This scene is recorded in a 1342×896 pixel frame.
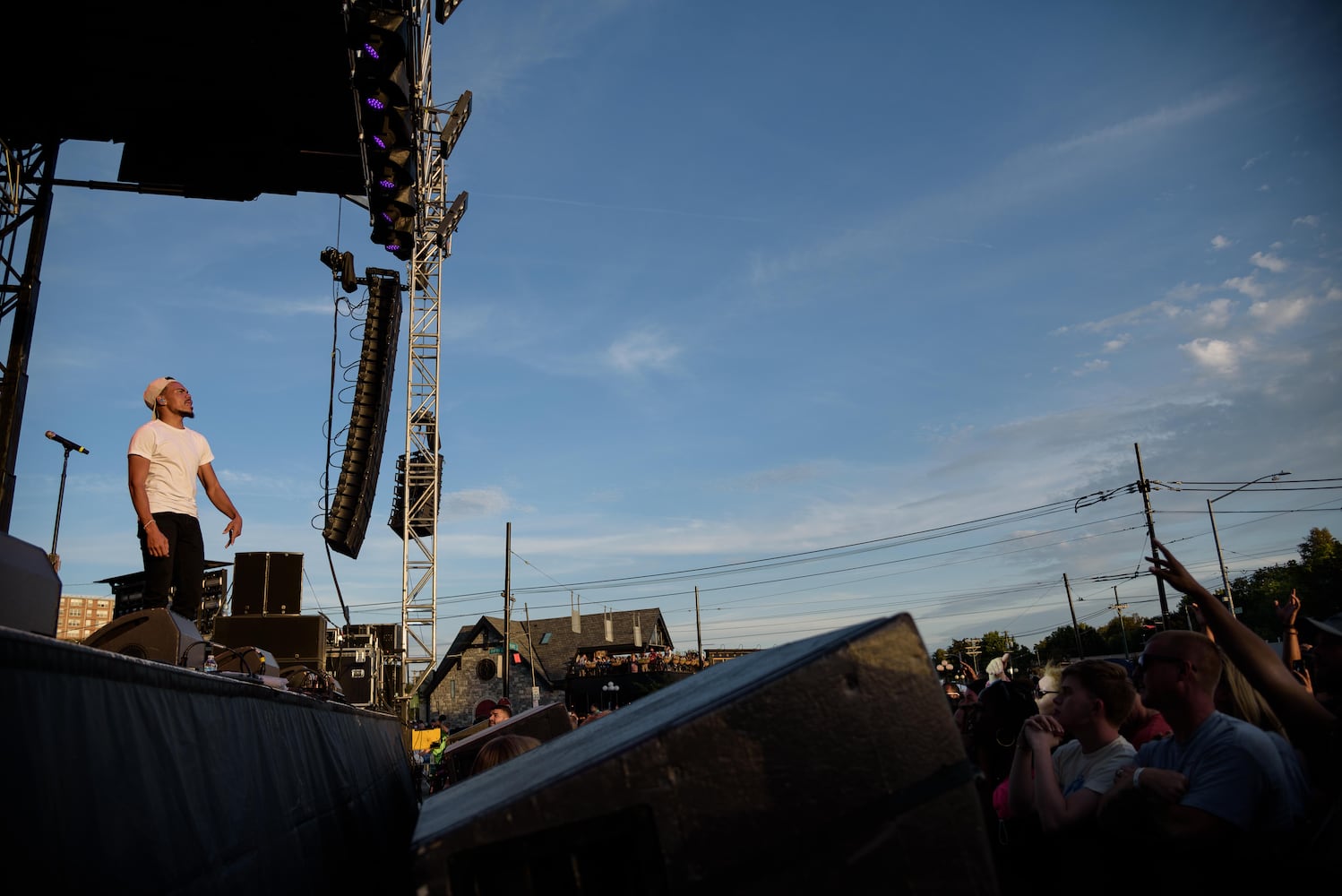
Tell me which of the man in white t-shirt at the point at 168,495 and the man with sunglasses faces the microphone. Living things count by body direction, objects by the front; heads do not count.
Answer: the man with sunglasses

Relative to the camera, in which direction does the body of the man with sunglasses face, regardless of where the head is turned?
to the viewer's left

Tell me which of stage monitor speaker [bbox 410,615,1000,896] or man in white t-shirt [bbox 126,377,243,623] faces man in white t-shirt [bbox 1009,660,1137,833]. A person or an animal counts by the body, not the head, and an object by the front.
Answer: man in white t-shirt [bbox 126,377,243,623]

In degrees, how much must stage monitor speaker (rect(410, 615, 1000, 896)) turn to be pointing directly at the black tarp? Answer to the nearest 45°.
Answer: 0° — it already faces it

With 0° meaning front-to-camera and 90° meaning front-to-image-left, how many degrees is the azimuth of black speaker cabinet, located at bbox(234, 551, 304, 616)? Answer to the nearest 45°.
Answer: approximately 0°

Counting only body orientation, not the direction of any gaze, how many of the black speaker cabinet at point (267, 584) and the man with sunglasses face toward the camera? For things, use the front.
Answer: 1

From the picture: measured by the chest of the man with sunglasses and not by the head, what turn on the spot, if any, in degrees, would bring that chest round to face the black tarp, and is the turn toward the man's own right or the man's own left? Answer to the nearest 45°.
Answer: approximately 45° to the man's own left

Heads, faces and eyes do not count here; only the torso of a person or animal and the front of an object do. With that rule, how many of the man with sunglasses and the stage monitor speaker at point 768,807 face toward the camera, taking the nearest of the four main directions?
0

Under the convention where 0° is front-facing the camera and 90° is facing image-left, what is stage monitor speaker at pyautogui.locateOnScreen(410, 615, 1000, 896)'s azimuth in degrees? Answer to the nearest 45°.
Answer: approximately 90°
